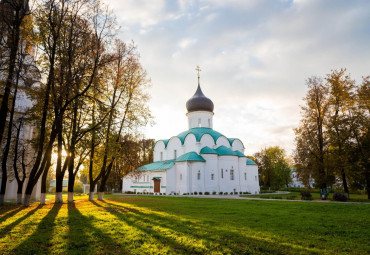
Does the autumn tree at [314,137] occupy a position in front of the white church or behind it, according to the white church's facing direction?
behind

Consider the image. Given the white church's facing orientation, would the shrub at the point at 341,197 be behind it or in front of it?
behind

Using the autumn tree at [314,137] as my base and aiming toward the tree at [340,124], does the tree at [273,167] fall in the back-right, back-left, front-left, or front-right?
back-left
